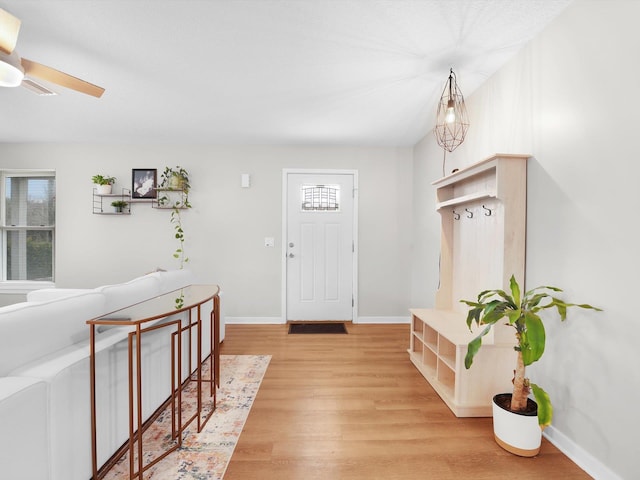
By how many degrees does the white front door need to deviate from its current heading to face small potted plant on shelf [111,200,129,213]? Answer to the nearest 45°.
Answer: approximately 90° to its right

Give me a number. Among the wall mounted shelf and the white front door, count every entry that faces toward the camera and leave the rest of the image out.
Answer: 2

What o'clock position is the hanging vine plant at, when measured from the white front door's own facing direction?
The hanging vine plant is roughly at 3 o'clock from the white front door.

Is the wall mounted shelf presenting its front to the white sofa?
yes

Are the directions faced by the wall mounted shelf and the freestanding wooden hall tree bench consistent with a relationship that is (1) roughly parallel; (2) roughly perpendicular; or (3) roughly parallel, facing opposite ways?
roughly perpendicular

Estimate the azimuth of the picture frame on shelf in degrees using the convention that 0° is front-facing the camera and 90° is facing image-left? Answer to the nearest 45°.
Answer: approximately 0°

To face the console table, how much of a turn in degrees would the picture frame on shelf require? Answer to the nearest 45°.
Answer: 0° — it already faces it

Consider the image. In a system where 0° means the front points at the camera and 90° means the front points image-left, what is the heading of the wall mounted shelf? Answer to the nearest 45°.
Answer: approximately 0°

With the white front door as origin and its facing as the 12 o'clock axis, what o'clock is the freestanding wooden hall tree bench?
The freestanding wooden hall tree bench is roughly at 11 o'clock from the white front door.
